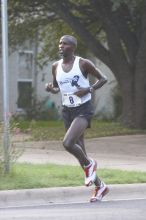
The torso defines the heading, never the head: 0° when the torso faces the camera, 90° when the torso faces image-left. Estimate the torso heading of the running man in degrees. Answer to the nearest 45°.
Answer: approximately 45°
